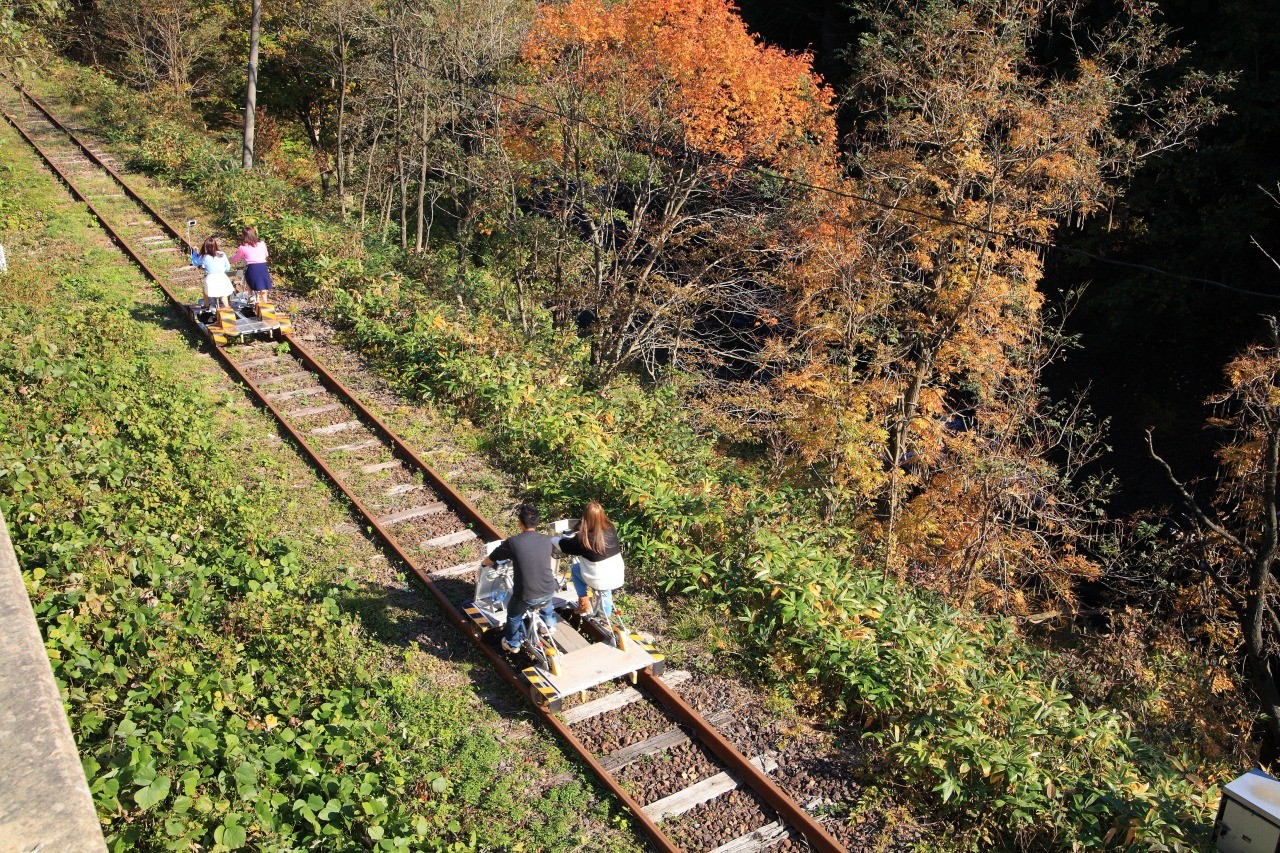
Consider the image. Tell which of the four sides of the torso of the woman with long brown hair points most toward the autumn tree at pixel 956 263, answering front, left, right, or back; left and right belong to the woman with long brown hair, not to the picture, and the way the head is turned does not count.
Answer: right

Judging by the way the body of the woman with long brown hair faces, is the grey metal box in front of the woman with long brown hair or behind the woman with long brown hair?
behind

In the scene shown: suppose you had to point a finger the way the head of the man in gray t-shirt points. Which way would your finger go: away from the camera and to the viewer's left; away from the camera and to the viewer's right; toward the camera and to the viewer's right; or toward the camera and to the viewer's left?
away from the camera and to the viewer's left

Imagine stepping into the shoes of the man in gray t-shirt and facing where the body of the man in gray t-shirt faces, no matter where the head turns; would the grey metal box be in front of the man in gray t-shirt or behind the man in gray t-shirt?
behind

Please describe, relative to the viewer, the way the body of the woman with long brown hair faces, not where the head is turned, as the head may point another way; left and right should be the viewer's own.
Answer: facing away from the viewer and to the left of the viewer

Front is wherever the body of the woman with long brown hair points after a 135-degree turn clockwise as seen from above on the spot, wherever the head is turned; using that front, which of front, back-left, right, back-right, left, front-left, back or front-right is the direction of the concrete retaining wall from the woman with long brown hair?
back-right

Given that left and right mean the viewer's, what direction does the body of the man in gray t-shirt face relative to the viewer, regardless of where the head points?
facing away from the viewer and to the left of the viewer

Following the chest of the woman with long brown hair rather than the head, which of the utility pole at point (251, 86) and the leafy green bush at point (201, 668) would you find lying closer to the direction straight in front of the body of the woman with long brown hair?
the utility pole

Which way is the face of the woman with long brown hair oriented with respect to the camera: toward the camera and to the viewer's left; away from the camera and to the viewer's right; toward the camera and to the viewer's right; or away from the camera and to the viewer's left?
away from the camera and to the viewer's left
